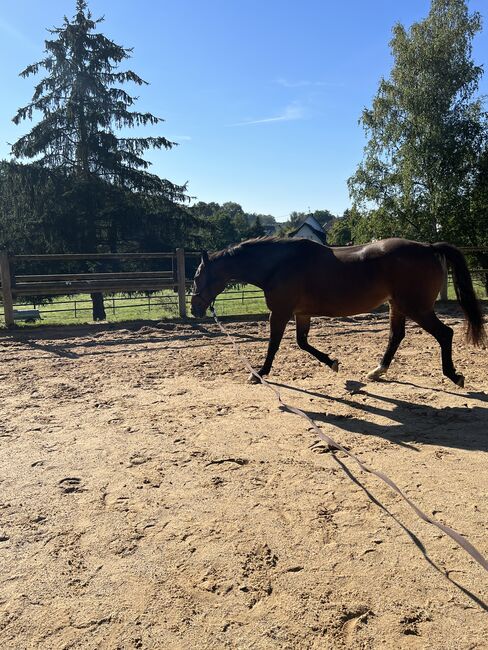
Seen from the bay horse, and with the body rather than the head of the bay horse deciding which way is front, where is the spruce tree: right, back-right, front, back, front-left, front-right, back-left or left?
front-right

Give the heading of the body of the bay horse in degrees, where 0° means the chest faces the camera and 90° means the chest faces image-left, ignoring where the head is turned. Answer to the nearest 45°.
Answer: approximately 90°

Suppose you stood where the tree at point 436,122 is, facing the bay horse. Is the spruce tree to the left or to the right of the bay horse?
right

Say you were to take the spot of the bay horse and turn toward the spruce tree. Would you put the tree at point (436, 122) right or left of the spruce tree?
right

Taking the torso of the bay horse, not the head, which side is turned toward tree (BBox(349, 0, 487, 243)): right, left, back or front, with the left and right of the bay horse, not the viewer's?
right

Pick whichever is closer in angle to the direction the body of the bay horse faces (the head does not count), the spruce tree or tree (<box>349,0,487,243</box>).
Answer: the spruce tree
